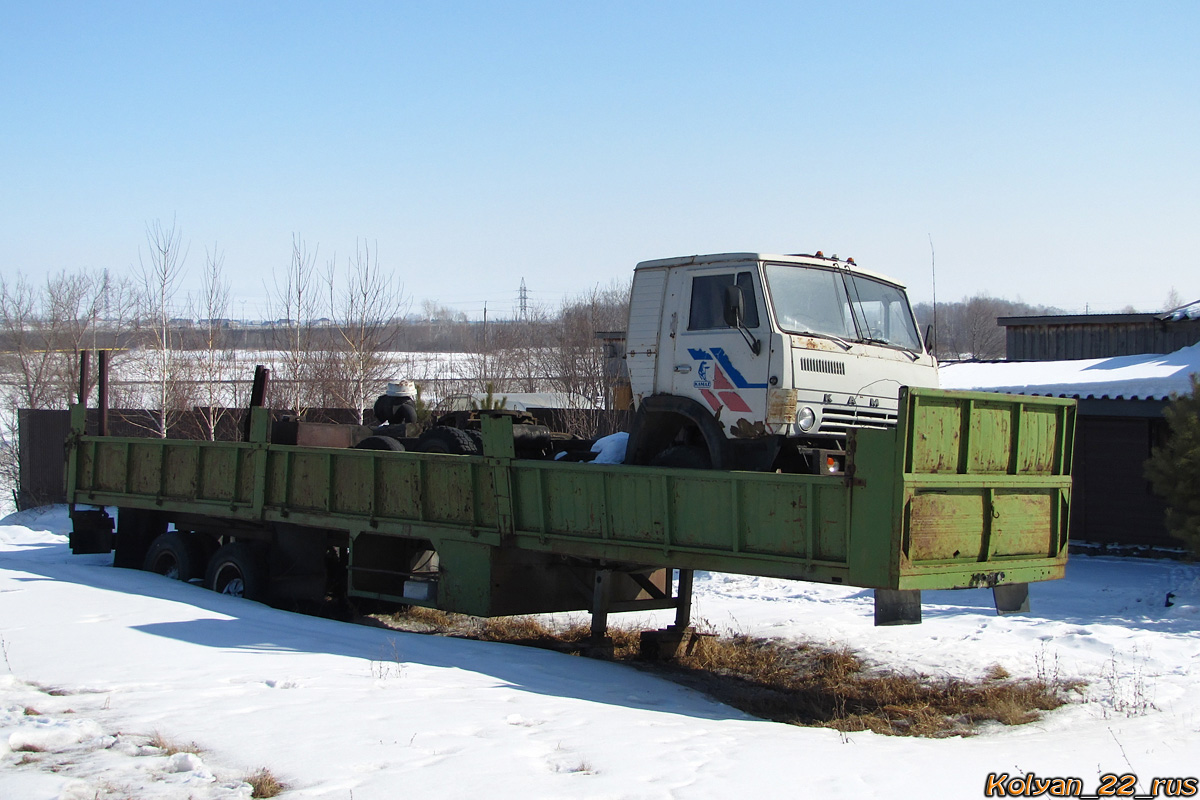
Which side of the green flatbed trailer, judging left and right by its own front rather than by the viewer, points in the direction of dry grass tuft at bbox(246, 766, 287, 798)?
right

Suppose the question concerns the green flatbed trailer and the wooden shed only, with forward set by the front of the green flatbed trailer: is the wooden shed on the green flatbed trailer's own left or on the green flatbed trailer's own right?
on the green flatbed trailer's own left

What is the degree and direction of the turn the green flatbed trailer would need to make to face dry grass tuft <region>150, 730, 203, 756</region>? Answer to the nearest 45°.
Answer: approximately 90° to its right

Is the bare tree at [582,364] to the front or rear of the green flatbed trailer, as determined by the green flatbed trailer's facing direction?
to the rear

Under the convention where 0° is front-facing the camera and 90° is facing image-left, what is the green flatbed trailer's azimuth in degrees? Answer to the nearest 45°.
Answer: approximately 315°
